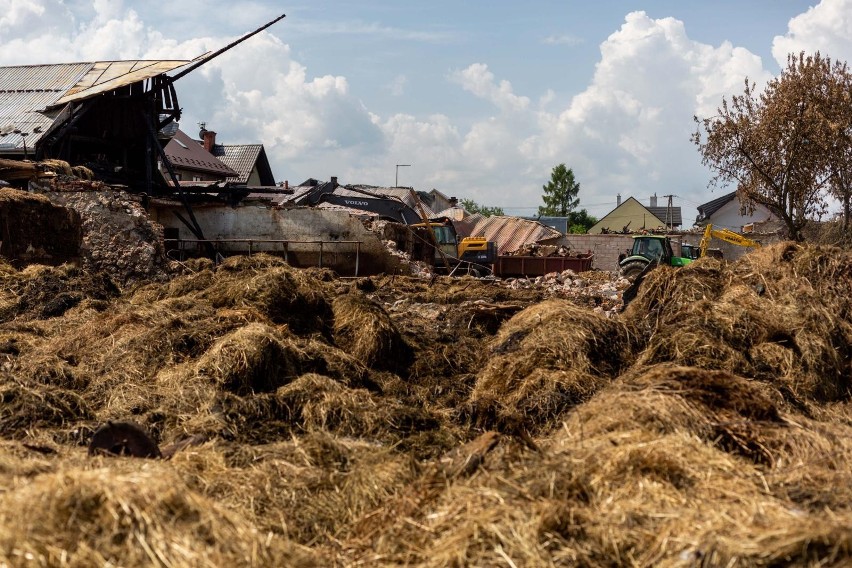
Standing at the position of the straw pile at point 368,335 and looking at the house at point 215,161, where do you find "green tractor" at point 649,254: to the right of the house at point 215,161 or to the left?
right

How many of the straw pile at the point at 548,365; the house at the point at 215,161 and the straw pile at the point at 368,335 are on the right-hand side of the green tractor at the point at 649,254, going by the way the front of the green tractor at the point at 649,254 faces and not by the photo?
2

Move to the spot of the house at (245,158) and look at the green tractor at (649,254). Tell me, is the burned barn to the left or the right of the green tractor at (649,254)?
right

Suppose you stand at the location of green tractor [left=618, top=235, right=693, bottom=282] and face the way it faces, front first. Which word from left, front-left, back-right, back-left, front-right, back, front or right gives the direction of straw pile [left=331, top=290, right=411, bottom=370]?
right
